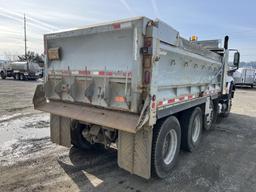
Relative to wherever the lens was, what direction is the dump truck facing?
facing away from the viewer and to the right of the viewer

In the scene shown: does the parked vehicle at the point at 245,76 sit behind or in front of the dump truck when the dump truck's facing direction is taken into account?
in front
